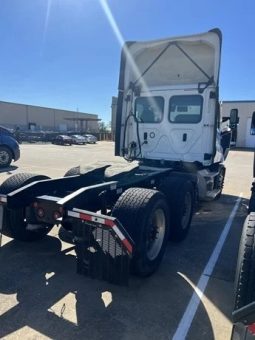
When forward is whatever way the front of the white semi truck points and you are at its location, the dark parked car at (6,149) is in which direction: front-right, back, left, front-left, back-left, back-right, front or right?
left

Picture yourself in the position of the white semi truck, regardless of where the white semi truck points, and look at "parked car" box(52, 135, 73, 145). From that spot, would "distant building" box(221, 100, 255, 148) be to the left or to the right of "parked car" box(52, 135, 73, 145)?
right

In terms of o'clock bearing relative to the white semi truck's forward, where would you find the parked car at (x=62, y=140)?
The parked car is roughly at 10 o'clock from the white semi truck.

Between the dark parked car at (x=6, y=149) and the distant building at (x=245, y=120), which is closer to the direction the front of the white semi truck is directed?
the distant building

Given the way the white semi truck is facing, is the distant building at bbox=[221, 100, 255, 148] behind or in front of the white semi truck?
in front

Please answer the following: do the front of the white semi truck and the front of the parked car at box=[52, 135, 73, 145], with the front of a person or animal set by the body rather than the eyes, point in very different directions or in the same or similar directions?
very different directions

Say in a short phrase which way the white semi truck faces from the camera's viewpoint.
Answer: facing away from the viewer and to the right of the viewer

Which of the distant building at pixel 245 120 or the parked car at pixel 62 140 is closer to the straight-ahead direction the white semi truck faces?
the distant building
